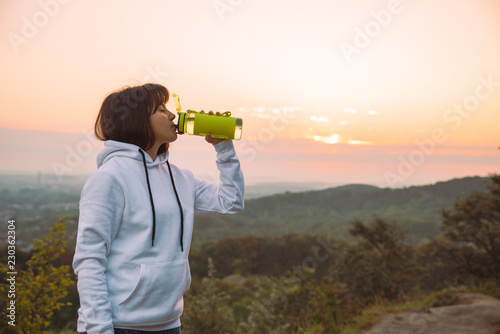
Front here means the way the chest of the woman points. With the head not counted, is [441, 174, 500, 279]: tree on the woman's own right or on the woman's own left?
on the woman's own left

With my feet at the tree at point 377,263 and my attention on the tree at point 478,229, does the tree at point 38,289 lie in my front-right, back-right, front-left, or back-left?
back-right

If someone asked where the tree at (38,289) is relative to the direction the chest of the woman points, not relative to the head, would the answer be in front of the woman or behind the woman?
behind

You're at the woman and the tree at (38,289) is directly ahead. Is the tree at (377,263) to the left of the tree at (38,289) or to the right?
right

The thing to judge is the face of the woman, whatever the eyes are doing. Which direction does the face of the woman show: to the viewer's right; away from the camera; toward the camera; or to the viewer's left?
to the viewer's right

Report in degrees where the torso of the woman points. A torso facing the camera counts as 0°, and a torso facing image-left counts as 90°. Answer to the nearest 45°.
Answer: approximately 315°

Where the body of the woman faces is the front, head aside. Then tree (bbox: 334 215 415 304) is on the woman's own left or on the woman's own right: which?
on the woman's own left
